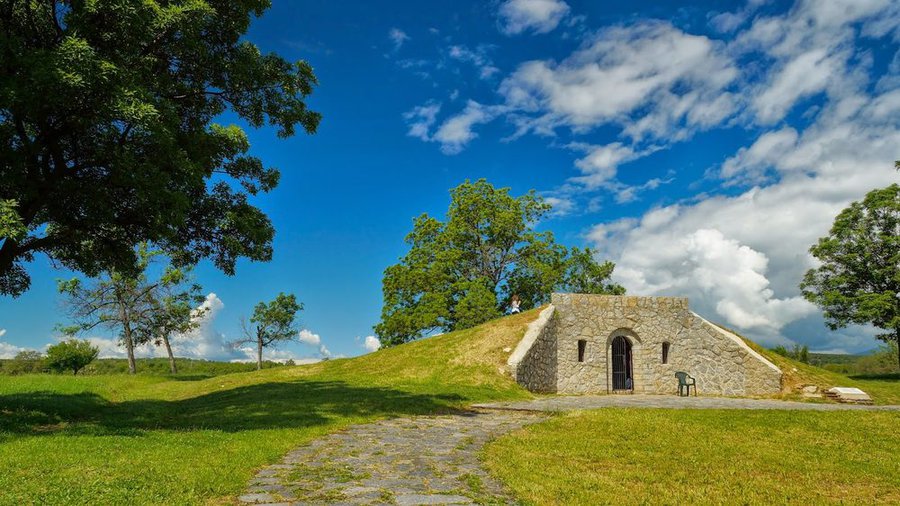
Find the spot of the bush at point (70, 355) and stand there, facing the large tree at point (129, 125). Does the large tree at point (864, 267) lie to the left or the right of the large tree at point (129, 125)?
left

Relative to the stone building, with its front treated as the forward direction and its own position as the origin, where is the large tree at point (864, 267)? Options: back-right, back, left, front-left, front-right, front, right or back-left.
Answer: back-left

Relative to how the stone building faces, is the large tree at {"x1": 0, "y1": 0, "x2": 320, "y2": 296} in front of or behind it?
in front

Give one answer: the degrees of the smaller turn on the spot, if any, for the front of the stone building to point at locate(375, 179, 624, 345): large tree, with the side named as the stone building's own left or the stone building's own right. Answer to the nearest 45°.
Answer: approximately 135° to the stone building's own right

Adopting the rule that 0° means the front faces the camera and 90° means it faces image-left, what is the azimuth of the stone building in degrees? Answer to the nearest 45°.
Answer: approximately 0°

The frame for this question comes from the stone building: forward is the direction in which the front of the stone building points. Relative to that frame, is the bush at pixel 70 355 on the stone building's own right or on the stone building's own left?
on the stone building's own right

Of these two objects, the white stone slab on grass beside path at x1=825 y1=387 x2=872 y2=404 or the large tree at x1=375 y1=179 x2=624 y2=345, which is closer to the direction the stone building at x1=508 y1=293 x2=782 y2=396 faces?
the white stone slab on grass beside path
